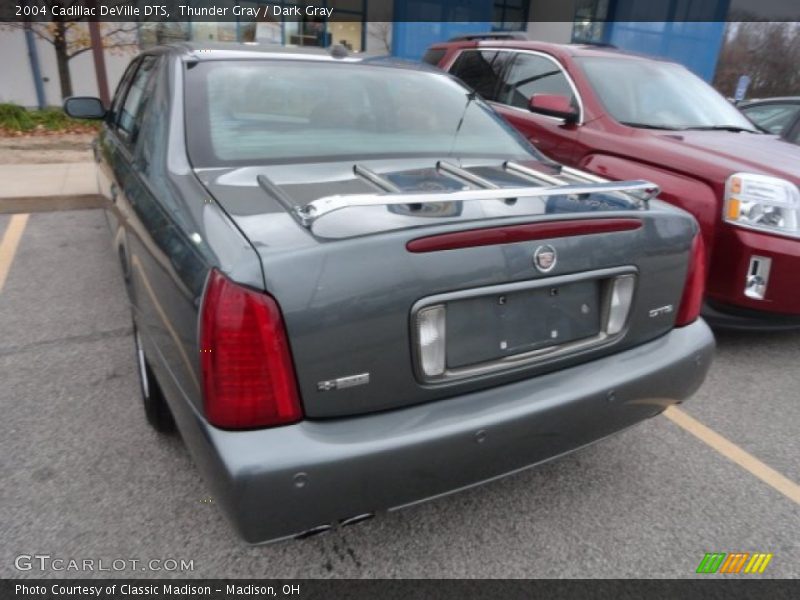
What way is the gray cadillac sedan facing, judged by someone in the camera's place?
facing away from the viewer and to the left of the viewer

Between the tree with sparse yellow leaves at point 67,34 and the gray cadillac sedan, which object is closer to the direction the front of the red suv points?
the gray cadillac sedan

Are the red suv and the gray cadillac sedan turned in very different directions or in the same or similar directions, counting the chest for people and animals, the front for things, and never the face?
very different directions

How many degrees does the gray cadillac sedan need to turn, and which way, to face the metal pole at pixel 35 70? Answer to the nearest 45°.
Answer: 0° — it already faces it

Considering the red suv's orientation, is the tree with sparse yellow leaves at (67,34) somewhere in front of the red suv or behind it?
behind

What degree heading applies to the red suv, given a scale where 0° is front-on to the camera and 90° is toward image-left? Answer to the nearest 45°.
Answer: approximately 315°

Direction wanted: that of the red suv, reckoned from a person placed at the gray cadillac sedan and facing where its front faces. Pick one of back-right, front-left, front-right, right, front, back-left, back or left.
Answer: right

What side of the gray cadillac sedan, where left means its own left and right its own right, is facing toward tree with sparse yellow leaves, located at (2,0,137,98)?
front

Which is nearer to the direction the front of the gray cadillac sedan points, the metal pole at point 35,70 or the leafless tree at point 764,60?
the metal pole
